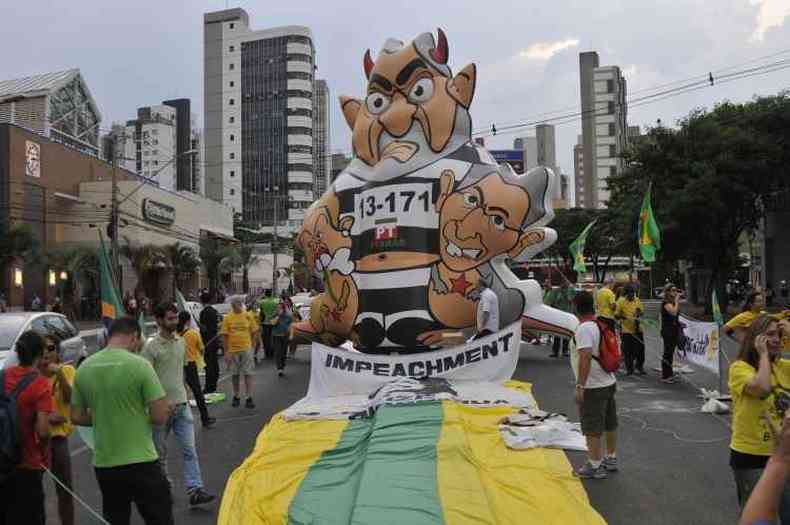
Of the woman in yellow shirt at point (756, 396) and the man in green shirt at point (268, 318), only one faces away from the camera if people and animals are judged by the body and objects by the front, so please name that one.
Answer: the man in green shirt

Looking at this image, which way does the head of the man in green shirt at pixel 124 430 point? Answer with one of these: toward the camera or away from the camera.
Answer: away from the camera

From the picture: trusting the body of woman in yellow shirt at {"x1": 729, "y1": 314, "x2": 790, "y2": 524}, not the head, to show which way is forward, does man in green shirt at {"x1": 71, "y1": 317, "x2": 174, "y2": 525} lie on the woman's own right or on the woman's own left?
on the woman's own right

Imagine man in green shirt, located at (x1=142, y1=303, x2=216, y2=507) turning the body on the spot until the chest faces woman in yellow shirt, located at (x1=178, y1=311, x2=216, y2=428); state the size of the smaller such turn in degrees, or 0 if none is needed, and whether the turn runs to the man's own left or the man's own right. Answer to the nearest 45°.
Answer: approximately 135° to the man's own left

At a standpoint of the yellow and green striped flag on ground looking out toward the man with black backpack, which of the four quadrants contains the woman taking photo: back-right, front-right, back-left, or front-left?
back-right

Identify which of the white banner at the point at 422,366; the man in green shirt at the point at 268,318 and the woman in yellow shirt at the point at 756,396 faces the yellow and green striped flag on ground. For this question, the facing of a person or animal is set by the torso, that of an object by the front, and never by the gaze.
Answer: the white banner

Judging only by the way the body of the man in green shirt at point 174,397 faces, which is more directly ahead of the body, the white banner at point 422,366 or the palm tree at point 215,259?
the white banner
